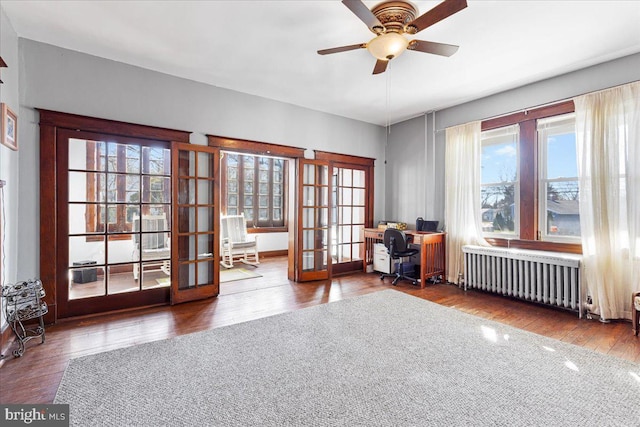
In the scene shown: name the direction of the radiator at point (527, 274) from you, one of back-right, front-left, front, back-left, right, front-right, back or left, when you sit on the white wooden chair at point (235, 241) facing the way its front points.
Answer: front

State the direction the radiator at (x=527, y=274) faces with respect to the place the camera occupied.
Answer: facing the viewer and to the left of the viewer

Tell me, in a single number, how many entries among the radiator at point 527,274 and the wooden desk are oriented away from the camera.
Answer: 0

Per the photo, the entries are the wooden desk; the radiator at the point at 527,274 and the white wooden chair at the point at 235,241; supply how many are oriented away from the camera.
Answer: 0

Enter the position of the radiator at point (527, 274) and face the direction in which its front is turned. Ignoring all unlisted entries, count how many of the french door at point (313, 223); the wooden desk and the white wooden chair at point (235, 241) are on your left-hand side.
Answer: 0

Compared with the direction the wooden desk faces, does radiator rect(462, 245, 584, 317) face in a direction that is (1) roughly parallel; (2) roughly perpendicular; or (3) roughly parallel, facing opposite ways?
roughly parallel

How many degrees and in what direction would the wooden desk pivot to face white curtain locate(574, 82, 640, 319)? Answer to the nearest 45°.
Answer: approximately 90° to its left

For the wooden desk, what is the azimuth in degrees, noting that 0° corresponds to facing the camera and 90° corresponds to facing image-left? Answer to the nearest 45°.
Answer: approximately 45°

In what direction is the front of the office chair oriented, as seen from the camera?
facing away from the viewer and to the right of the viewer

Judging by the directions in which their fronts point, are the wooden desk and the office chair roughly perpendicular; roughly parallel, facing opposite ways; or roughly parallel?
roughly parallel, facing opposite ways

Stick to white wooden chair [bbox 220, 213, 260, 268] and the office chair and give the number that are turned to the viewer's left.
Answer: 0

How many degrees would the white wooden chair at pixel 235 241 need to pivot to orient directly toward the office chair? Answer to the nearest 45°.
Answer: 0° — it already faces it

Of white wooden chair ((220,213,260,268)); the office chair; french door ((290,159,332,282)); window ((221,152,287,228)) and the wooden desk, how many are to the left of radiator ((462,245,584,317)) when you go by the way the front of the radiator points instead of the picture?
0

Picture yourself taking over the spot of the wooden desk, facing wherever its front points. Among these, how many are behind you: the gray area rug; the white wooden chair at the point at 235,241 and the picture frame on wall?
0

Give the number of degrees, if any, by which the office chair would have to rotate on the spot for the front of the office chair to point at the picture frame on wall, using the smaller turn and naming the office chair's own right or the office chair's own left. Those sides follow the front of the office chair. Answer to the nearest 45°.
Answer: approximately 180°

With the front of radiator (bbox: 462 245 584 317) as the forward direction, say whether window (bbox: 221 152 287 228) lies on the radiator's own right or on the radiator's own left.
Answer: on the radiator's own right

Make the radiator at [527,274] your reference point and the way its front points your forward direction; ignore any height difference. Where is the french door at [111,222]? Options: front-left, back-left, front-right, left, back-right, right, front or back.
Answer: front

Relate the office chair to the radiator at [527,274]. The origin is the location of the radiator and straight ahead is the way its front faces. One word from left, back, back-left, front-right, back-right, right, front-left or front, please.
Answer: front-right

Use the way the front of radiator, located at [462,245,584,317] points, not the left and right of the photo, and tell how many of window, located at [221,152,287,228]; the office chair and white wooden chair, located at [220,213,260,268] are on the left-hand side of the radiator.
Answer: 0
